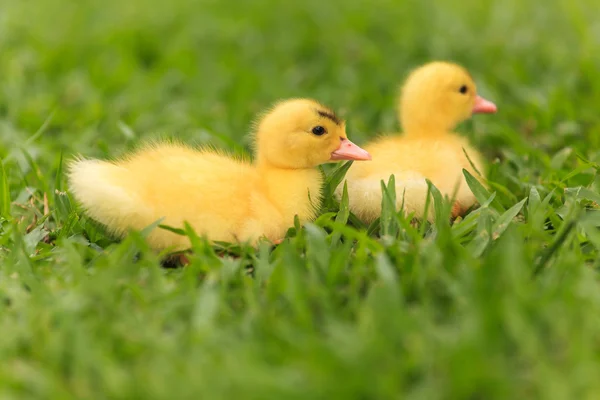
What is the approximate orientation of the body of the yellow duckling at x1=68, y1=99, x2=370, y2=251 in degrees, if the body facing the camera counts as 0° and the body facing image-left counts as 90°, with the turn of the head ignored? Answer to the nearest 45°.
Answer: approximately 270°
